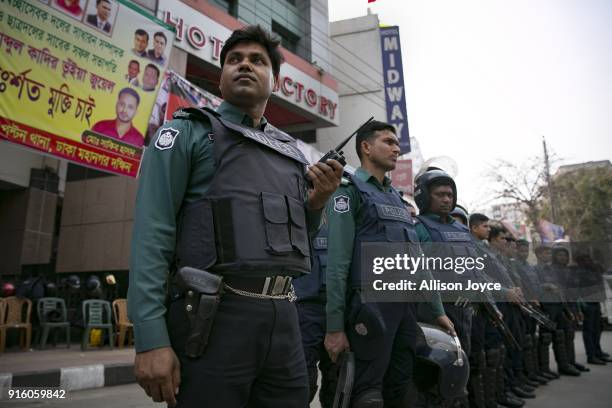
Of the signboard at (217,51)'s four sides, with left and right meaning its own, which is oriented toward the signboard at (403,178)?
left

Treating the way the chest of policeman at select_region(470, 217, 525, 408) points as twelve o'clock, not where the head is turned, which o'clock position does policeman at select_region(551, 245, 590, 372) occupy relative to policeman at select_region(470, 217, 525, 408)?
policeman at select_region(551, 245, 590, 372) is roughly at 8 o'clock from policeman at select_region(470, 217, 525, 408).

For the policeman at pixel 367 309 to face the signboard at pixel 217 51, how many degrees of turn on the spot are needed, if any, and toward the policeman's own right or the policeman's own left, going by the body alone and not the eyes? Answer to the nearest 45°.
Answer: approximately 180°

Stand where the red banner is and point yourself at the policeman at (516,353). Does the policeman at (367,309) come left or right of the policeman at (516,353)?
right

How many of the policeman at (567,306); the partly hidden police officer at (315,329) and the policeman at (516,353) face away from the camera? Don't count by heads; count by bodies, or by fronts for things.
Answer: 0

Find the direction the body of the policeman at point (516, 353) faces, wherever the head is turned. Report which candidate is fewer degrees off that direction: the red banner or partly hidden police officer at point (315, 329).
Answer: the partly hidden police officer

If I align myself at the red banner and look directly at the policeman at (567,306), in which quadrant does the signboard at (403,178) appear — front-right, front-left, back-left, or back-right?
front-left

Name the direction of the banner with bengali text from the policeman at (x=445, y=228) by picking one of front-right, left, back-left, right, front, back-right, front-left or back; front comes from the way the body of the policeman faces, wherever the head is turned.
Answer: back-right

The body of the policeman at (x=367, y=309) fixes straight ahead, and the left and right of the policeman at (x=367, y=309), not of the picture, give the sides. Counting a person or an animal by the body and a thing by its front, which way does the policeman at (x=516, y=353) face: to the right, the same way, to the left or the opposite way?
the same way

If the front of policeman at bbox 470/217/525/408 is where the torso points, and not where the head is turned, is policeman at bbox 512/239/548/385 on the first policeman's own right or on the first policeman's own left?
on the first policeman's own left

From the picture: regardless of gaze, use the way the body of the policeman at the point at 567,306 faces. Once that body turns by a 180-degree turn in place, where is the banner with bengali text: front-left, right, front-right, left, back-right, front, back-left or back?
left

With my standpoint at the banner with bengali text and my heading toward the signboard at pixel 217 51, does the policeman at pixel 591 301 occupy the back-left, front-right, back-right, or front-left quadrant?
front-right

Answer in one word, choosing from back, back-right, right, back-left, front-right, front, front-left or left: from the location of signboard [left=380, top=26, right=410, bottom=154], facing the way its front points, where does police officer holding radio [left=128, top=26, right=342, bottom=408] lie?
front

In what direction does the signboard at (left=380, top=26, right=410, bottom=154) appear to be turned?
toward the camera

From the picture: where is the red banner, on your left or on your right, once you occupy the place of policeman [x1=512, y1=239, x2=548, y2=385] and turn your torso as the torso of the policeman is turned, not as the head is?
on your right

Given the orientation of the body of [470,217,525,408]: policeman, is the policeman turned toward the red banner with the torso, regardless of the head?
no

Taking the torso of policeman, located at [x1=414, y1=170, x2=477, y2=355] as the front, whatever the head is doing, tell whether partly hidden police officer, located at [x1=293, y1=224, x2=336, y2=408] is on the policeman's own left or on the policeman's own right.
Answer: on the policeman's own right

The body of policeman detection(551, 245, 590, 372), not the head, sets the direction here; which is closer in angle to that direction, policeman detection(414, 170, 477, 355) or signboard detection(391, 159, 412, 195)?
the policeman

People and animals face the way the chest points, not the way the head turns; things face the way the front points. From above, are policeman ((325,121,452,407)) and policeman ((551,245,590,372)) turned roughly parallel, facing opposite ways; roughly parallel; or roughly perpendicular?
roughly parallel

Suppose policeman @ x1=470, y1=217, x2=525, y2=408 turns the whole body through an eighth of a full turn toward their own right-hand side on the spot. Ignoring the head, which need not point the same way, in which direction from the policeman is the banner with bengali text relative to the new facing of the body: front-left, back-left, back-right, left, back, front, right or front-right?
right
